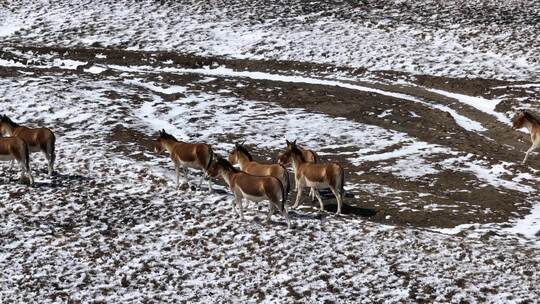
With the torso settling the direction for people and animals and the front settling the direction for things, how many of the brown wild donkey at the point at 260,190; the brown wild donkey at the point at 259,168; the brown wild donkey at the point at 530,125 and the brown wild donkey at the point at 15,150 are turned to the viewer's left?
4

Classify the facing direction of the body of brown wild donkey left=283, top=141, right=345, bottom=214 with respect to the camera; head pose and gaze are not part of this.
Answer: to the viewer's left

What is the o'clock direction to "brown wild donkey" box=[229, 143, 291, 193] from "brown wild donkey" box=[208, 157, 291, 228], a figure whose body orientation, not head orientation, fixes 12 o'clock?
"brown wild donkey" box=[229, 143, 291, 193] is roughly at 3 o'clock from "brown wild donkey" box=[208, 157, 291, 228].

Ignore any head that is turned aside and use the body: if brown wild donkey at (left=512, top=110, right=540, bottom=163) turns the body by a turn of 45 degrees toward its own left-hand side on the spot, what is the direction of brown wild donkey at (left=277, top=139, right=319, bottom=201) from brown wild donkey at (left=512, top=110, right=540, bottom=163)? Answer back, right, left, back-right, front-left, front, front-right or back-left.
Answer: front

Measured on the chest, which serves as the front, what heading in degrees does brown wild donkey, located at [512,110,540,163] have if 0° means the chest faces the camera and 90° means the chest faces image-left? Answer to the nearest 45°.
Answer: approximately 90°

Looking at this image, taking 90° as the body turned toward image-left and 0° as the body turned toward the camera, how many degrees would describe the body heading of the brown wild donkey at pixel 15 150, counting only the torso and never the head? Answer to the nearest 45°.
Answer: approximately 90°

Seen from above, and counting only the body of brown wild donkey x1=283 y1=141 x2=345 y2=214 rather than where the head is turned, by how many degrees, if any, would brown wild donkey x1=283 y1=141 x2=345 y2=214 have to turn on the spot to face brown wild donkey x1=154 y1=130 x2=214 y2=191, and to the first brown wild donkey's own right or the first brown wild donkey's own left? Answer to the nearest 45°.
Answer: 0° — it already faces it

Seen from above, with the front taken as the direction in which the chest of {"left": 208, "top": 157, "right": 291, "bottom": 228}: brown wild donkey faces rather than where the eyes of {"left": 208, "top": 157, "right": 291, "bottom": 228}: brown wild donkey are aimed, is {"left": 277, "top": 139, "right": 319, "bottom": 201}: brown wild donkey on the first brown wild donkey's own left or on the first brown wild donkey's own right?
on the first brown wild donkey's own right

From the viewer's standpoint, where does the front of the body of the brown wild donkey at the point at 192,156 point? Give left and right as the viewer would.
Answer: facing to the left of the viewer

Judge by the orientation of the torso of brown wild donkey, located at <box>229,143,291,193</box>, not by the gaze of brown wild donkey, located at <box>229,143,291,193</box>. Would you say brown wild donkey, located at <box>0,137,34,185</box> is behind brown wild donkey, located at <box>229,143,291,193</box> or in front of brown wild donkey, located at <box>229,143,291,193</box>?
in front

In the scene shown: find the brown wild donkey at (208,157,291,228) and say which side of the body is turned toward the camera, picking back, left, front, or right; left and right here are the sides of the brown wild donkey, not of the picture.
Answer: left

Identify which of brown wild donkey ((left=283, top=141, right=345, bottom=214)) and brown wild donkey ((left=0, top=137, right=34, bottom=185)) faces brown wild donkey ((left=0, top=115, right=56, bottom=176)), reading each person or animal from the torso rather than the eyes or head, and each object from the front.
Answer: brown wild donkey ((left=283, top=141, right=345, bottom=214))
